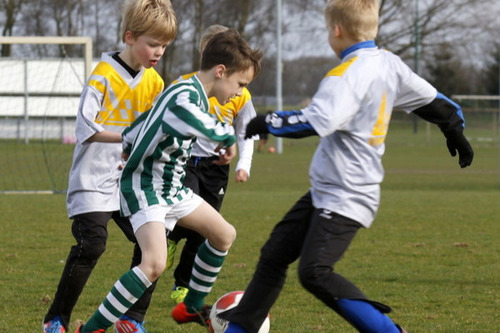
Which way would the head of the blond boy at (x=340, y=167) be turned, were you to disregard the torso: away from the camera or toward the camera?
away from the camera

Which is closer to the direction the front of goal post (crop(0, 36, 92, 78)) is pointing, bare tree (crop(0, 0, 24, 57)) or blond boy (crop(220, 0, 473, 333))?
the blond boy

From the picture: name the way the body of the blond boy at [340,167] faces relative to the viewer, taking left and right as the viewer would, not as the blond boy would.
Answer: facing away from the viewer and to the left of the viewer

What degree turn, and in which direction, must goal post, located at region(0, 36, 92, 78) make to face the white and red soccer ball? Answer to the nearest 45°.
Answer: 0° — it already faces it

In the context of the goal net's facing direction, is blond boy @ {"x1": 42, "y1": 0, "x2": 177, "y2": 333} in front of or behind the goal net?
in front

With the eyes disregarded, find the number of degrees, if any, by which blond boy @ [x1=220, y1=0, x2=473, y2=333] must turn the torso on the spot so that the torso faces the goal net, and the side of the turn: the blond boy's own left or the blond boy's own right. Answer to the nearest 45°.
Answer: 0° — they already face it
